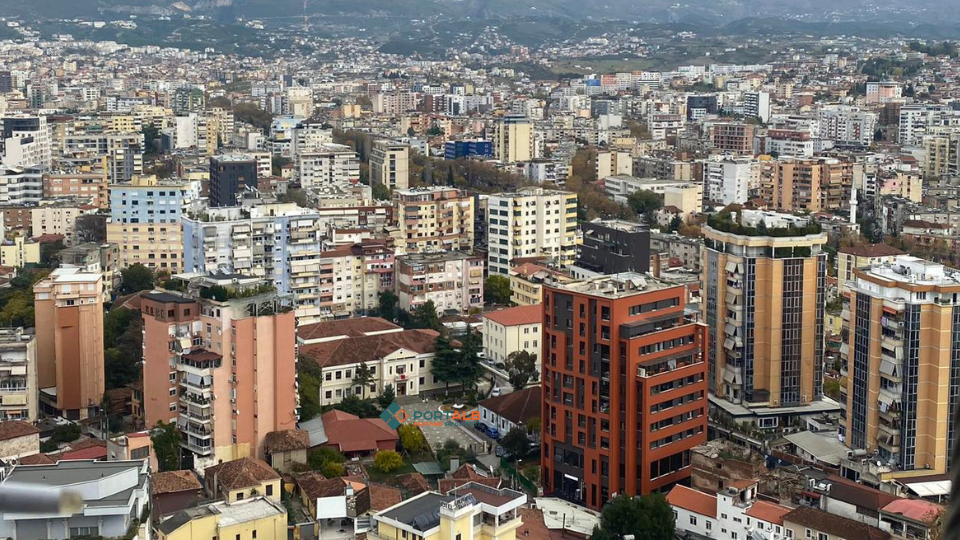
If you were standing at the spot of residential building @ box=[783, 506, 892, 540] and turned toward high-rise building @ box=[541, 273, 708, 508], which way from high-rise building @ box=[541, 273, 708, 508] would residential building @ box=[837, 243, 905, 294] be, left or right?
right

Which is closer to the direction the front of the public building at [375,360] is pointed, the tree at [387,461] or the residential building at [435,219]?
the tree

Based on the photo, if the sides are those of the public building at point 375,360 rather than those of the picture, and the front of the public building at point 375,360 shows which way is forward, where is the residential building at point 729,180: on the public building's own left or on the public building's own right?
on the public building's own left

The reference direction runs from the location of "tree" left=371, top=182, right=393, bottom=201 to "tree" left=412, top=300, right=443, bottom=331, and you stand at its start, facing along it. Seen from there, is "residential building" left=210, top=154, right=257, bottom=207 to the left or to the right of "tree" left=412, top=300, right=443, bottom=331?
right

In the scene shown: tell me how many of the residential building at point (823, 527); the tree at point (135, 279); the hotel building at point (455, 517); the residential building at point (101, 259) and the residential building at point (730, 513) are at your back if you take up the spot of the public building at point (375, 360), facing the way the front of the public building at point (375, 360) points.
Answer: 2

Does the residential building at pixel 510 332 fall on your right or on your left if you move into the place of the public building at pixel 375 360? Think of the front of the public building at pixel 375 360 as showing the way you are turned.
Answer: on your left

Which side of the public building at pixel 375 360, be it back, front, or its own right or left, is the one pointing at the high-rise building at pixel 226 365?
right

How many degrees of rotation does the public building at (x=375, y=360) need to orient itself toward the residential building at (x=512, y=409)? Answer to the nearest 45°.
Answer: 0° — it already faces it

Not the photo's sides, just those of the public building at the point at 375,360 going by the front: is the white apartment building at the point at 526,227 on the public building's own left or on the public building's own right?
on the public building's own left

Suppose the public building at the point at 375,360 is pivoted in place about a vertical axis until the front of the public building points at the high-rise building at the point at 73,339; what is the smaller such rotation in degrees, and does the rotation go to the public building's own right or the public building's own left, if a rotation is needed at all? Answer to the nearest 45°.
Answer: approximately 135° to the public building's own right

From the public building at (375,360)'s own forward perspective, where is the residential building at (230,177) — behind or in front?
behind

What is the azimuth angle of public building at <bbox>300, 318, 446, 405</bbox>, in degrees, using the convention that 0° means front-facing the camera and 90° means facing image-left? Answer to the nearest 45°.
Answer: approximately 315°

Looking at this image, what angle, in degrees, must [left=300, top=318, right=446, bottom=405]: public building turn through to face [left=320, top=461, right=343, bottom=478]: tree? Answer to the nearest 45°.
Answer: approximately 45° to its right

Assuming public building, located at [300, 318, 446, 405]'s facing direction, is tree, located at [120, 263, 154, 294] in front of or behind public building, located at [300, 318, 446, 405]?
behind

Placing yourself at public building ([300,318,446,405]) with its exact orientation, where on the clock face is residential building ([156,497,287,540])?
residential building ([156,497,287,540]) is roughly at 2 o'clock from public building ([300,318,446,405]).
